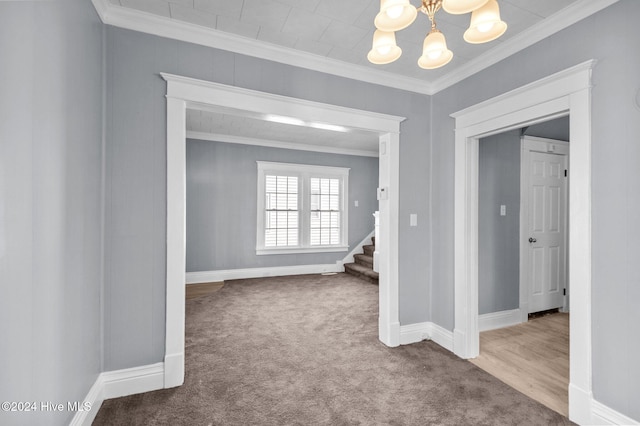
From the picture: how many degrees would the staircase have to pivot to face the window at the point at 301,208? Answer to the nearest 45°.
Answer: approximately 45° to its right

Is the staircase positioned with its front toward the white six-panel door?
no

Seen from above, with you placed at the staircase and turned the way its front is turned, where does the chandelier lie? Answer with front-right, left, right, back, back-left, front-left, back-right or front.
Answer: front-left

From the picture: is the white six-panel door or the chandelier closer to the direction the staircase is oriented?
the chandelier

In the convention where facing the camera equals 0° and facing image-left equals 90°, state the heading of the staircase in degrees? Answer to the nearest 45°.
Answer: approximately 45°

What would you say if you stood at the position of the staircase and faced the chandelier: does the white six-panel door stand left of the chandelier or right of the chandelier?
left

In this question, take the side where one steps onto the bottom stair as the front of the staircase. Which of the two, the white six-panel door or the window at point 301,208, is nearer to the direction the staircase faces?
the window

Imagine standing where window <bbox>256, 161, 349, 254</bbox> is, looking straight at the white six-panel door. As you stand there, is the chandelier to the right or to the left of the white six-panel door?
right
